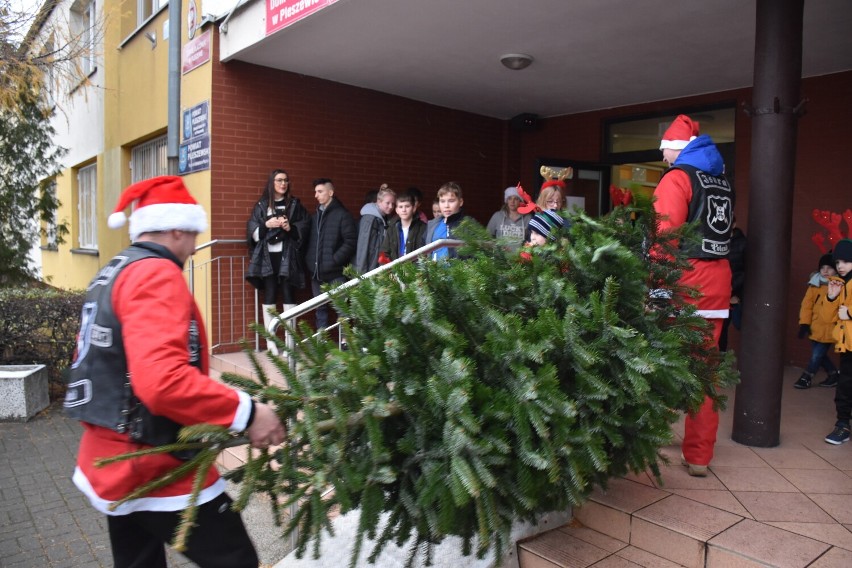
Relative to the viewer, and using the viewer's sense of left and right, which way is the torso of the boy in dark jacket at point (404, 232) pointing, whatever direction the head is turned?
facing the viewer

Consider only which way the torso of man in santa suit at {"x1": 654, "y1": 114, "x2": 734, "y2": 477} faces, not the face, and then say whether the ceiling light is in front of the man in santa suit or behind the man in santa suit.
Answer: in front

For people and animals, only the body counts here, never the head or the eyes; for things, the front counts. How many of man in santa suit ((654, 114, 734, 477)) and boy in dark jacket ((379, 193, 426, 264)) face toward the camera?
1

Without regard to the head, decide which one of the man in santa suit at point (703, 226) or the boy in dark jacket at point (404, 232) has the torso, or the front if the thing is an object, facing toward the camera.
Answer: the boy in dark jacket

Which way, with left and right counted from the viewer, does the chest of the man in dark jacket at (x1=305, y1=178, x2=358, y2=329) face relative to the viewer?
facing the viewer and to the left of the viewer

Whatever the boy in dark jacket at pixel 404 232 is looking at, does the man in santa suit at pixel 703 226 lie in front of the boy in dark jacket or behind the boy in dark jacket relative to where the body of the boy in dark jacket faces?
in front

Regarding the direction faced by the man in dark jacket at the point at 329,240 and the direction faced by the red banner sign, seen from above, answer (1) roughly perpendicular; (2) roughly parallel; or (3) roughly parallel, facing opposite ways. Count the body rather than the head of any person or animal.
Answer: roughly parallel

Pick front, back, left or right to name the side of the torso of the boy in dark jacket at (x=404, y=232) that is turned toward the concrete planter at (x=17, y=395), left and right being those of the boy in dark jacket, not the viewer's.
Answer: right

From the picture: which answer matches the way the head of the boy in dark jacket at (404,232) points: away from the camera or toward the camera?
toward the camera

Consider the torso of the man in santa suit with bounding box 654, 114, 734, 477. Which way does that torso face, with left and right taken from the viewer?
facing away from the viewer and to the left of the viewer
